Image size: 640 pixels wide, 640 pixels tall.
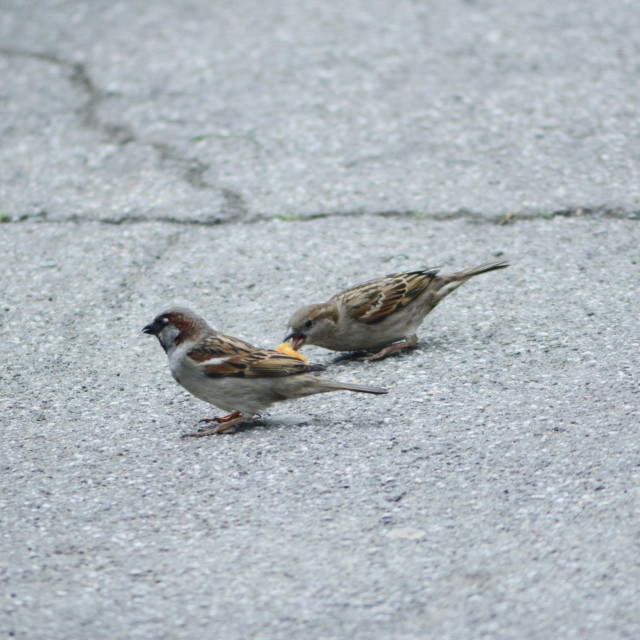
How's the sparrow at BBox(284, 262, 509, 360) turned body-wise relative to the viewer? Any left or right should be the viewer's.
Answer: facing to the left of the viewer

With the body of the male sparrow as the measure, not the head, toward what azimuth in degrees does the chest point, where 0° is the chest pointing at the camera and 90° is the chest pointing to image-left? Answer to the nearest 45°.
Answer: approximately 90°

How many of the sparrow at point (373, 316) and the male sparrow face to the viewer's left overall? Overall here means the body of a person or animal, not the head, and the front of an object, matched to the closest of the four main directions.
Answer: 2

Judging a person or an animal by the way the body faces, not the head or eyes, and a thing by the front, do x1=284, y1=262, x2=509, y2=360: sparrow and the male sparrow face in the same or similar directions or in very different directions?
same or similar directions

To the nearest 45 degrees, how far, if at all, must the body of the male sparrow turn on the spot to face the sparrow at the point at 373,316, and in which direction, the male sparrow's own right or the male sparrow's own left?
approximately 135° to the male sparrow's own right
